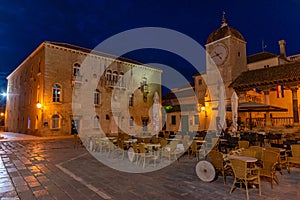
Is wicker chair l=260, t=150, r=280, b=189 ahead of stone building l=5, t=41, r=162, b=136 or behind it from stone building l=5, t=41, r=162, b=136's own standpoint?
ahead

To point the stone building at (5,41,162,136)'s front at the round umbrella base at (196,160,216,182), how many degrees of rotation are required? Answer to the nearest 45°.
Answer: approximately 45° to its right

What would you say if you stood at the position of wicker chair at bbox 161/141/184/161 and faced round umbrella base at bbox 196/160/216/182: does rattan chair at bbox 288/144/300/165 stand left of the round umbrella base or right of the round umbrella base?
left

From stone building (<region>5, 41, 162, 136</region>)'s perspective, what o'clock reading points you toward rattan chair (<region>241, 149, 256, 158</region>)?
The rattan chair is roughly at 1 o'clock from the stone building.

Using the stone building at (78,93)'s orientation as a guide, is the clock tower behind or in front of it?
in front

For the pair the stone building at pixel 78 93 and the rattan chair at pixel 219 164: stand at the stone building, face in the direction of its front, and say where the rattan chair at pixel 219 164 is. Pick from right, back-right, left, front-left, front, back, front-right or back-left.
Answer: front-right

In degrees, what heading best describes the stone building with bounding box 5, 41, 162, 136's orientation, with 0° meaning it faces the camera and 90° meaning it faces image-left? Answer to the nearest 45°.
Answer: approximately 315°

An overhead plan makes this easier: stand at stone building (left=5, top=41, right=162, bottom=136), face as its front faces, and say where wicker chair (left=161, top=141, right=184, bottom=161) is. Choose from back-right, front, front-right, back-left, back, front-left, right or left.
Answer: front-right
